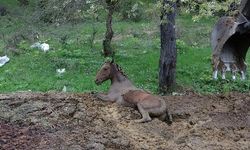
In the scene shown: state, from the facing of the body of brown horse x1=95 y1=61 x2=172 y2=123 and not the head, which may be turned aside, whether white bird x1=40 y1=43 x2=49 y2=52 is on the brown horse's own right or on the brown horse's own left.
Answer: on the brown horse's own right

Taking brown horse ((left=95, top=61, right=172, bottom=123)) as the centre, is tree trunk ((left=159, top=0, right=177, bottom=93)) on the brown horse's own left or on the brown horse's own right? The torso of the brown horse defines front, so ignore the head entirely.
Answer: on the brown horse's own right

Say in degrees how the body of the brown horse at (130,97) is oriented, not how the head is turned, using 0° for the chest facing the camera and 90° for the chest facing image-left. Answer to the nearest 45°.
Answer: approximately 90°

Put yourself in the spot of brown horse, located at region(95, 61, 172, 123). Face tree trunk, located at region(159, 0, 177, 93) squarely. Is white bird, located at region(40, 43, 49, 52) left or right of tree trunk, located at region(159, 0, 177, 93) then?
left

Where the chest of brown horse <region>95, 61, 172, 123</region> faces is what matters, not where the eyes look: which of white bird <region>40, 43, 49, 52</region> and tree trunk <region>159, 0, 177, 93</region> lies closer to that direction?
the white bird

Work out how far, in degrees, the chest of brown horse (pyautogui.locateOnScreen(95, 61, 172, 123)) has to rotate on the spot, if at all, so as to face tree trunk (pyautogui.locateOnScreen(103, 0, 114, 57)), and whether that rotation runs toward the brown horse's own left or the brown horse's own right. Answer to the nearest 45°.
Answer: approximately 90° to the brown horse's own right
